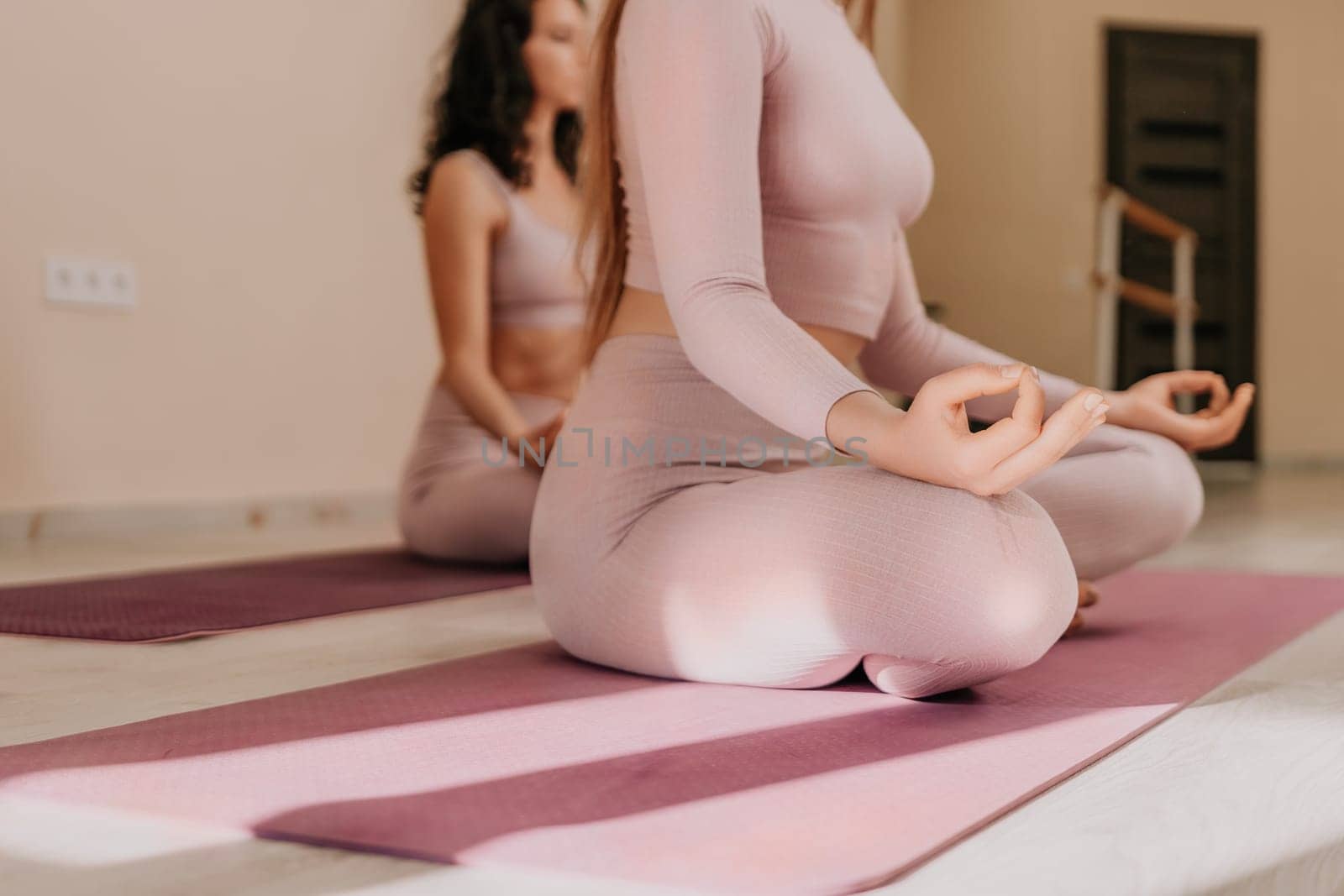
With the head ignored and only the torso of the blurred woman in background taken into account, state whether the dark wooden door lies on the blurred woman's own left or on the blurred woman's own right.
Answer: on the blurred woman's own left

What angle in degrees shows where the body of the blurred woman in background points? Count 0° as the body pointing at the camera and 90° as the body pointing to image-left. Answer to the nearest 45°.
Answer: approximately 315°

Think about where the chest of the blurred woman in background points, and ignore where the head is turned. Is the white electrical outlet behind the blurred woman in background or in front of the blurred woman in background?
behind

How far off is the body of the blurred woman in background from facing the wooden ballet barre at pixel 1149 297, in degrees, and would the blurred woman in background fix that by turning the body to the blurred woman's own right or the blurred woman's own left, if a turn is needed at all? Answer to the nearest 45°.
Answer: approximately 90° to the blurred woman's own left

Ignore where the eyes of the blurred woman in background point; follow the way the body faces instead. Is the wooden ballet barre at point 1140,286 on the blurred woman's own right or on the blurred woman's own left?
on the blurred woman's own left

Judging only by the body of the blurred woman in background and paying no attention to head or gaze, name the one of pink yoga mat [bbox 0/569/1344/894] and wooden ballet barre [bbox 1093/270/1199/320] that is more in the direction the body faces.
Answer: the pink yoga mat
